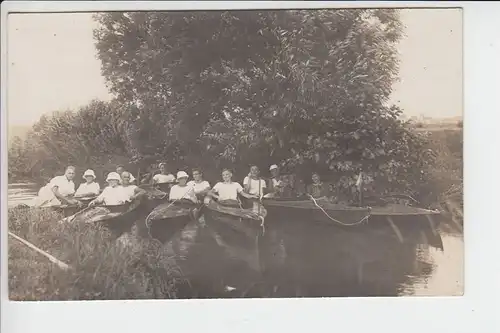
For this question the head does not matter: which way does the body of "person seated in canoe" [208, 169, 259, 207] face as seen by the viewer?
toward the camera
